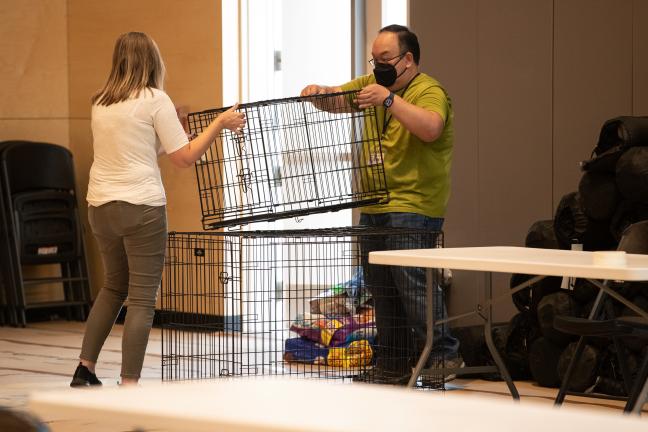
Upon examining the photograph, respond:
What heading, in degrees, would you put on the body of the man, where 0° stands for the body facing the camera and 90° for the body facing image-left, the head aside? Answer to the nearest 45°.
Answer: approximately 45°

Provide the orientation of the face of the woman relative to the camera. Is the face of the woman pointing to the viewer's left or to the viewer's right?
to the viewer's right

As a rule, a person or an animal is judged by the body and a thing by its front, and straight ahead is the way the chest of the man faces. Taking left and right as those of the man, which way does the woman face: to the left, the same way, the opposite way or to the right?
the opposite way

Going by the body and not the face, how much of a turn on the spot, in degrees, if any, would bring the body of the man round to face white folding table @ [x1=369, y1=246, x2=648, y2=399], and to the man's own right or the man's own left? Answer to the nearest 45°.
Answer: approximately 135° to the man's own left

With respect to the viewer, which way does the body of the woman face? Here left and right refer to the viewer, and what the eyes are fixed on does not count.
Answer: facing away from the viewer and to the right of the viewer

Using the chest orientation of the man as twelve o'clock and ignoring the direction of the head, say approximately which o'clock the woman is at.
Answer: The woman is roughly at 1 o'clock from the man.

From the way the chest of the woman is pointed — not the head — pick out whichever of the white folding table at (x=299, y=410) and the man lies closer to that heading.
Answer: the man

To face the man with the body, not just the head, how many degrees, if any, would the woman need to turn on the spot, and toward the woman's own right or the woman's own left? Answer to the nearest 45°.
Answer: approximately 45° to the woman's own right

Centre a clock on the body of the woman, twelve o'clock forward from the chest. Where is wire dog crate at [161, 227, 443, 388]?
The wire dog crate is roughly at 1 o'clock from the woman.

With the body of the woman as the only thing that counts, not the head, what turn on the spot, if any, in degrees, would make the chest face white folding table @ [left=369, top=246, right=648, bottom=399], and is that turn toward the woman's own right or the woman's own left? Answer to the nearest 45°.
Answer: approximately 90° to the woman's own right
